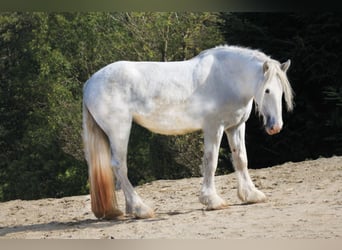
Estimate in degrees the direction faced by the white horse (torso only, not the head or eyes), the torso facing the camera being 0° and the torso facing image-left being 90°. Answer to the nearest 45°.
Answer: approximately 270°
